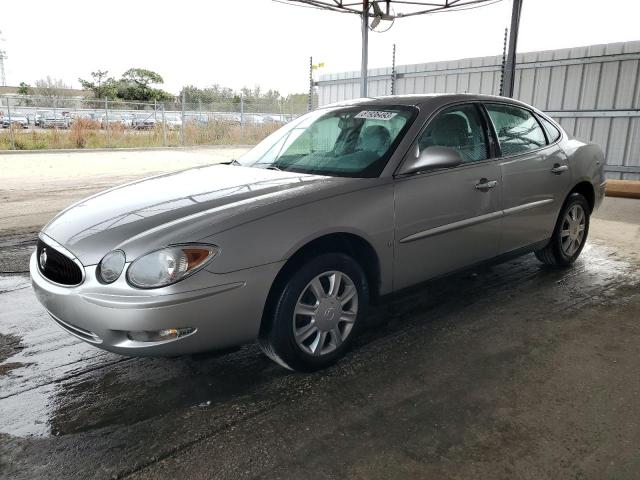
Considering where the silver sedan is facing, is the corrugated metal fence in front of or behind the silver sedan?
behind

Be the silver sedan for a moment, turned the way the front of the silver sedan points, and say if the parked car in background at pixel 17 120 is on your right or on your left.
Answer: on your right

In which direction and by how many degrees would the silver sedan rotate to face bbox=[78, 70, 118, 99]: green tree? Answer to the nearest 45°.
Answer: approximately 90° to its right

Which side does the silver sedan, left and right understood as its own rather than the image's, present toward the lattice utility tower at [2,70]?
right

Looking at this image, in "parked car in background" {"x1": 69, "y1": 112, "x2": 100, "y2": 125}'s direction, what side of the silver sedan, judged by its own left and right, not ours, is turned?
right

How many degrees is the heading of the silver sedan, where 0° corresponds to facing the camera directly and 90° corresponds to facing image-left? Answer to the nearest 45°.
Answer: approximately 45°

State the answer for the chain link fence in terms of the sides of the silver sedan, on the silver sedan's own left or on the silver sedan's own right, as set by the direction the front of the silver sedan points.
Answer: on the silver sedan's own right

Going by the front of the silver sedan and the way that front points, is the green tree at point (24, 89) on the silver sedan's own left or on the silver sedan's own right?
on the silver sedan's own right

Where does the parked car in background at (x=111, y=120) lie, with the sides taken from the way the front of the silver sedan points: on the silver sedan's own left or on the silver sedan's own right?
on the silver sedan's own right
